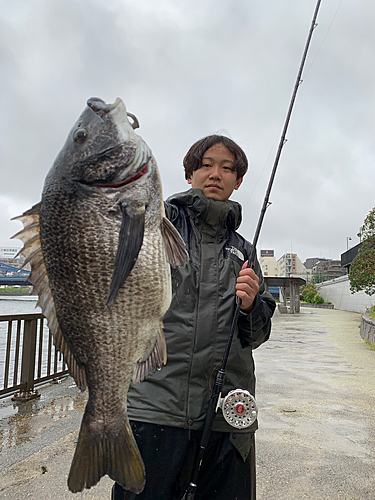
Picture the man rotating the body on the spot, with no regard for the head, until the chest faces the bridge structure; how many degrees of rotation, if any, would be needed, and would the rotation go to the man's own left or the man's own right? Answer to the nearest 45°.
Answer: approximately 135° to the man's own right

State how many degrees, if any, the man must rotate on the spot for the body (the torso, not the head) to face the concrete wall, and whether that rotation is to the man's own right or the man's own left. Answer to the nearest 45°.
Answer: approximately 135° to the man's own left

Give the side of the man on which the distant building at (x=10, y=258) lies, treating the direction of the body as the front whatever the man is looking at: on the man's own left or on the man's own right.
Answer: on the man's own right

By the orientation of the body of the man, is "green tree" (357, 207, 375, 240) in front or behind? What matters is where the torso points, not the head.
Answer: behind

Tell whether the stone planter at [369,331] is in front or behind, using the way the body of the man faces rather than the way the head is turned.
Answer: behind

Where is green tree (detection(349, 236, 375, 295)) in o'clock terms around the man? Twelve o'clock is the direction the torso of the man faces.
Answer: The green tree is roughly at 7 o'clock from the man.

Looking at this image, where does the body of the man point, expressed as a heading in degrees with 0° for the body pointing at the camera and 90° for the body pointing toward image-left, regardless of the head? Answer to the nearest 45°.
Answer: approximately 0°
